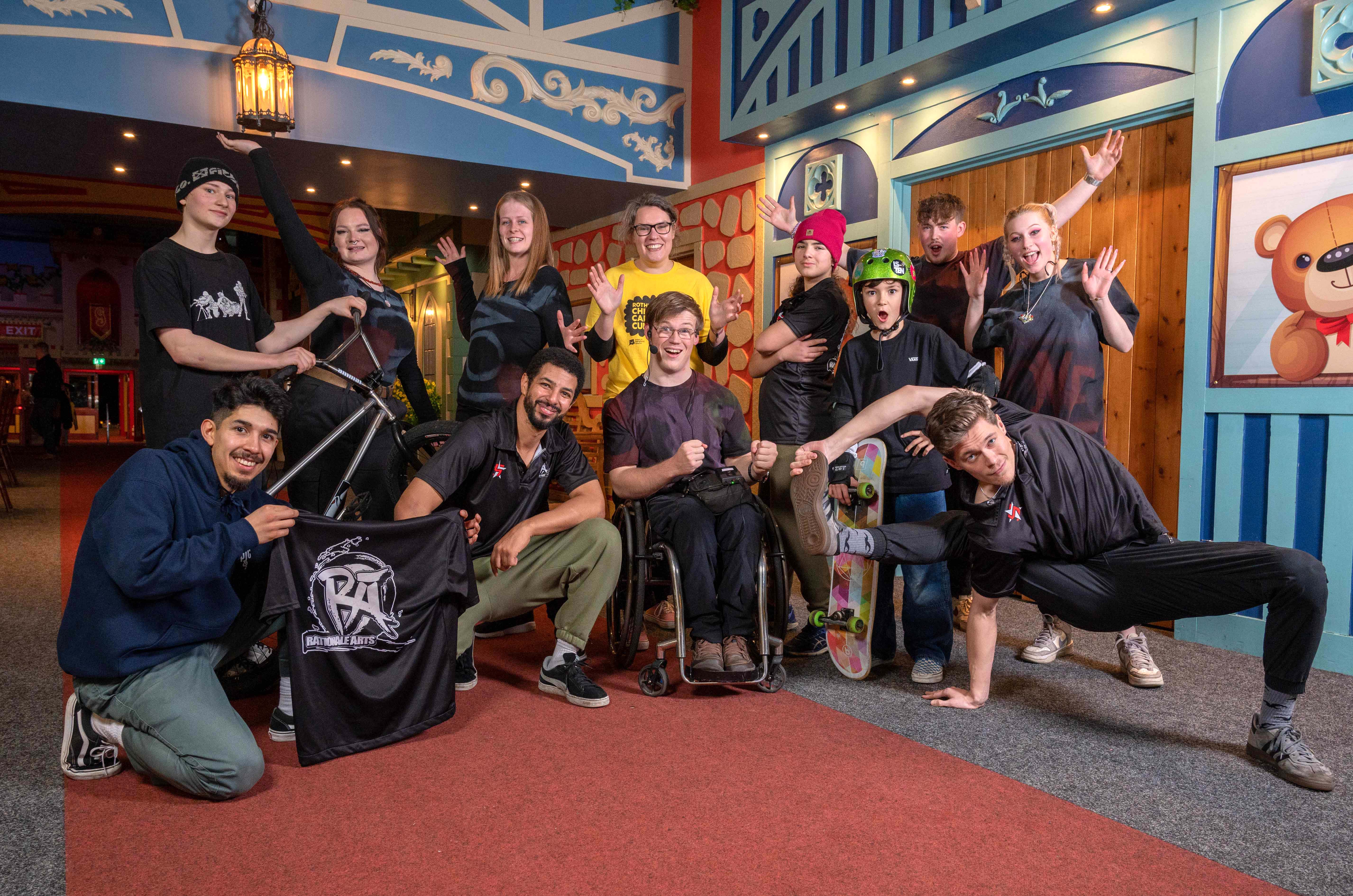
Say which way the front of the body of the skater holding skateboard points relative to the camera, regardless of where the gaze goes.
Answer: toward the camera

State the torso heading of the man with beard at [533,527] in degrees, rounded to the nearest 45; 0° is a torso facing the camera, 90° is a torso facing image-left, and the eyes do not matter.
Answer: approximately 315°

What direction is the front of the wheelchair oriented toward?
toward the camera

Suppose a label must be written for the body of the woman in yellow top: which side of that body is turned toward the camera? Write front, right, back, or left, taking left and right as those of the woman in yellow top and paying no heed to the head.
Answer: front

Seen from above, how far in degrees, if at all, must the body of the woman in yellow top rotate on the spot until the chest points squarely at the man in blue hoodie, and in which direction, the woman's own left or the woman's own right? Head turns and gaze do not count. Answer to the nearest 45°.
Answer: approximately 45° to the woman's own right

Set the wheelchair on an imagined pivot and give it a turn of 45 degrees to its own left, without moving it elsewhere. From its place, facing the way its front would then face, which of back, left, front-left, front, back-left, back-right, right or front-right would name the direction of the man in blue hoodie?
right

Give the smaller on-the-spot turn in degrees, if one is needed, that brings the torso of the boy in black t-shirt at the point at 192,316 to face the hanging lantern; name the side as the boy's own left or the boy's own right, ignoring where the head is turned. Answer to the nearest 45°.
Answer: approximately 135° to the boy's own left

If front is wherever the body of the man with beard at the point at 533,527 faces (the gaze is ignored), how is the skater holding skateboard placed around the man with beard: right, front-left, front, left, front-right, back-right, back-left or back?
front-left

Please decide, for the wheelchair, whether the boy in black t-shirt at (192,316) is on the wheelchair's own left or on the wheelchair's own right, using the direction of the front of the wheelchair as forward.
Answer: on the wheelchair's own right

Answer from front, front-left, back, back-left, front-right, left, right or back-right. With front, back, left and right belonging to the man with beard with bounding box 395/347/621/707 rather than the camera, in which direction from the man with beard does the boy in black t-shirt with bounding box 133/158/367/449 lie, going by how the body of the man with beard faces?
back-right

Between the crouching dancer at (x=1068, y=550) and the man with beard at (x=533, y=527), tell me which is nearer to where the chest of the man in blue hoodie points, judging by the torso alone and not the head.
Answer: the crouching dancer
